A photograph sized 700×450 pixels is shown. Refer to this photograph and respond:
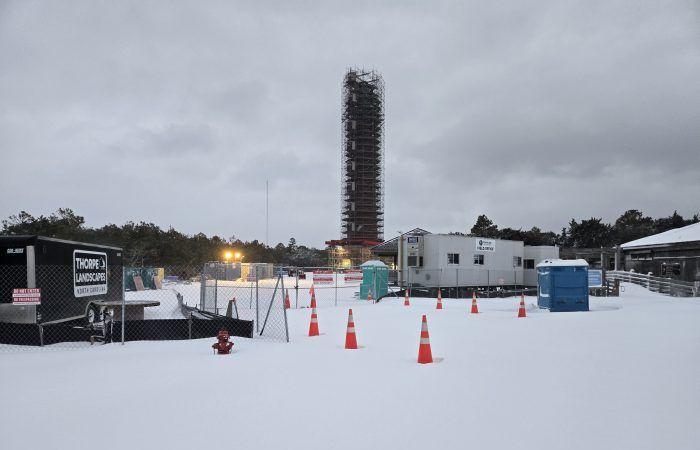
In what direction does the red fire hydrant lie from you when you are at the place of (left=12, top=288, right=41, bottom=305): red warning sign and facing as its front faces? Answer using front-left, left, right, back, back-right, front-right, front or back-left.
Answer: front-left

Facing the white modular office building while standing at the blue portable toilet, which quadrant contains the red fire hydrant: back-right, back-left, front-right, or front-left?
back-left

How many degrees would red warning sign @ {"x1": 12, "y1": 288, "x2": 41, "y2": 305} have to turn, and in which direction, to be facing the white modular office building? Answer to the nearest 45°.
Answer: approximately 135° to its left

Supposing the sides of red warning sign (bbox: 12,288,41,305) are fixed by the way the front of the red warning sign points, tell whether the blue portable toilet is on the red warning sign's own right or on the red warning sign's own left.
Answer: on the red warning sign's own left

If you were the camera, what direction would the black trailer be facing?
facing the viewer and to the left of the viewer

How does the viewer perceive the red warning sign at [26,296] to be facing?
facing the viewer

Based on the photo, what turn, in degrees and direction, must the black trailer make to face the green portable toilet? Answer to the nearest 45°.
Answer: approximately 180°
